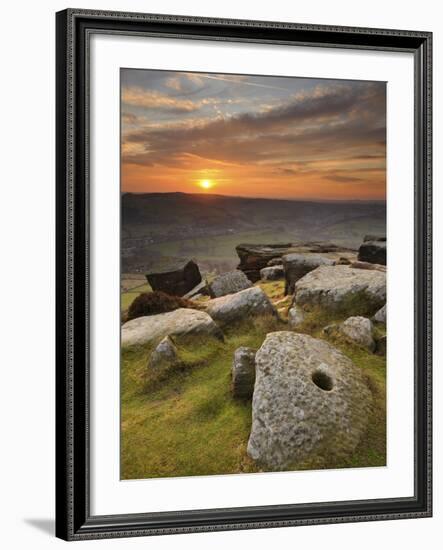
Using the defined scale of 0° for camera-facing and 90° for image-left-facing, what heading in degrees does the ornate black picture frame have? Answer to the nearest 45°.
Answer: approximately 315°
